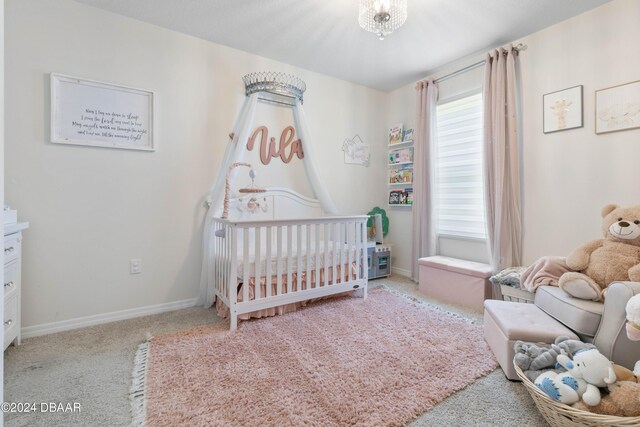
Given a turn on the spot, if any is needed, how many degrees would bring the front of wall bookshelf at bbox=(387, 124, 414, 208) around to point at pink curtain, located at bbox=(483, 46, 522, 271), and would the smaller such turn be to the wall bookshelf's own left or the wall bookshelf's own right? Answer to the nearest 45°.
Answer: approximately 90° to the wall bookshelf's own left

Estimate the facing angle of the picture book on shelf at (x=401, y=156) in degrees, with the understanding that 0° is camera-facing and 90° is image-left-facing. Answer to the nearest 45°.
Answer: approximately 45°

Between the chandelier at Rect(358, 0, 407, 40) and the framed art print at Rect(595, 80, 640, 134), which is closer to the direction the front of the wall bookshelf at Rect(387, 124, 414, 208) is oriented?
the chandelier

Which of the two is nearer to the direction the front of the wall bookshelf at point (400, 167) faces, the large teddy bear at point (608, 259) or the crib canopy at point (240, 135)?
the crib canopy

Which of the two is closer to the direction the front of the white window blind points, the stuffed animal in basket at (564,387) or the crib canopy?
the crib canopy

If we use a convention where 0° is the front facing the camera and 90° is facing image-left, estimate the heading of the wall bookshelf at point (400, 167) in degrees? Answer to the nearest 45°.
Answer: approximately 45°
